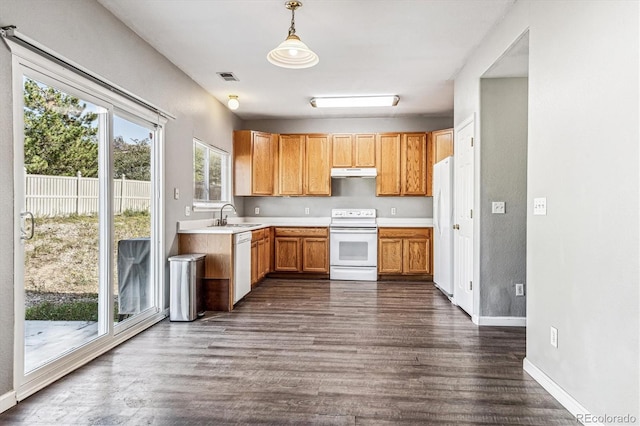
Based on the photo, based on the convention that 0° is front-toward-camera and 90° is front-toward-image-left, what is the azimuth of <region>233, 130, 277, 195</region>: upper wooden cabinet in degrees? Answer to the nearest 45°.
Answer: approximately 315°

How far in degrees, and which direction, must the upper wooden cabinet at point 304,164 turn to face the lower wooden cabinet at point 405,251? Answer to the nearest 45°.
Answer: approximately 90° to its left
